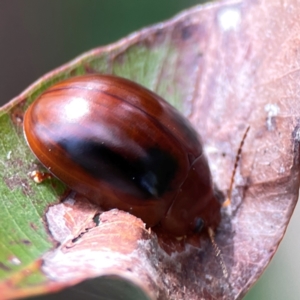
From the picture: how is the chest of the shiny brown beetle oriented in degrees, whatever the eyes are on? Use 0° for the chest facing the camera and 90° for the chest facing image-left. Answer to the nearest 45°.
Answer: approximately 315°
